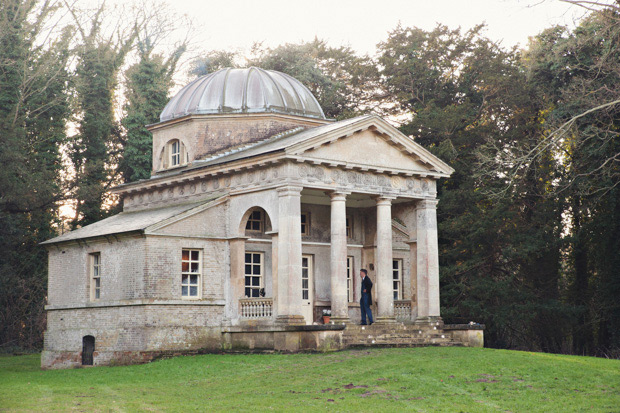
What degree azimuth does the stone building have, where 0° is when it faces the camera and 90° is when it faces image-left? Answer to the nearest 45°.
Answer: approximately 315°

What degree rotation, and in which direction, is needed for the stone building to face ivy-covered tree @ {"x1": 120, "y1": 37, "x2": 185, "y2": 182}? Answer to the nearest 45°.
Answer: approximately 135° to its left

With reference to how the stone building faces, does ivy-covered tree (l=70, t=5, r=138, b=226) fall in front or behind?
behind

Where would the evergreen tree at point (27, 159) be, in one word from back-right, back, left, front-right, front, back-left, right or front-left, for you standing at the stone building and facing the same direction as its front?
back
